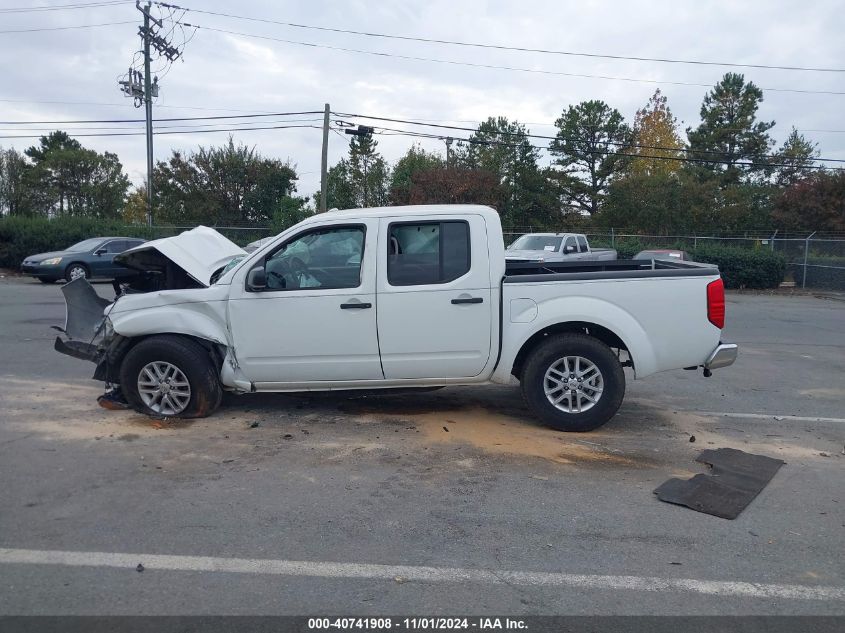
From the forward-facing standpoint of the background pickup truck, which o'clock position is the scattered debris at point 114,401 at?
The scattered debris is roughly at 11 o'clock from the background pickup truck.

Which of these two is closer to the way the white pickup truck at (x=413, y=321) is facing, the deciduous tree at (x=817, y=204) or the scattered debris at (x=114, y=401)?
the scattered debris

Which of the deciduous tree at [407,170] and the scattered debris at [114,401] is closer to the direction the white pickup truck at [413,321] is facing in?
the scattered debris

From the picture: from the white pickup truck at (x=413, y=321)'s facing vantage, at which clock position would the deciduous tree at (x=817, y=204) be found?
The deciduous tree is roughly at 4 o'clock from the white pickup truck.

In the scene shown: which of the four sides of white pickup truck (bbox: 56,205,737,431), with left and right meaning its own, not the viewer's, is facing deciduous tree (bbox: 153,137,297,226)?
right

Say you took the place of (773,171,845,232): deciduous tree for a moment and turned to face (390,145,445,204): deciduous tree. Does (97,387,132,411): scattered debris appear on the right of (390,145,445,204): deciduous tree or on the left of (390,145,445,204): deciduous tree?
left

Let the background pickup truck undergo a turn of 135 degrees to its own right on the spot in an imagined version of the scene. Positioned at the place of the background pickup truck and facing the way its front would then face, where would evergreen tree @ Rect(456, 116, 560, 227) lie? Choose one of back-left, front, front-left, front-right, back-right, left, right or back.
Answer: front

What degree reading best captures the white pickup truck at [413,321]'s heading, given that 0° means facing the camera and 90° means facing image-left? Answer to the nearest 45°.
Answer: approximately 90°

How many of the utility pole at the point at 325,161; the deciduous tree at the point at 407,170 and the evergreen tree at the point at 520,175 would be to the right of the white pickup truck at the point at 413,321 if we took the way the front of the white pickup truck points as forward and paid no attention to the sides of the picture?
3

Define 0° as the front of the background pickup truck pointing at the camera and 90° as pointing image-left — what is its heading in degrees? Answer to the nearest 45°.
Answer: approximately 45°

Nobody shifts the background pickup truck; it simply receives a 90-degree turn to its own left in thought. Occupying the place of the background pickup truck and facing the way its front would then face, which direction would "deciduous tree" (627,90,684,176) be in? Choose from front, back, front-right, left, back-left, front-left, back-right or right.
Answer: back-left
